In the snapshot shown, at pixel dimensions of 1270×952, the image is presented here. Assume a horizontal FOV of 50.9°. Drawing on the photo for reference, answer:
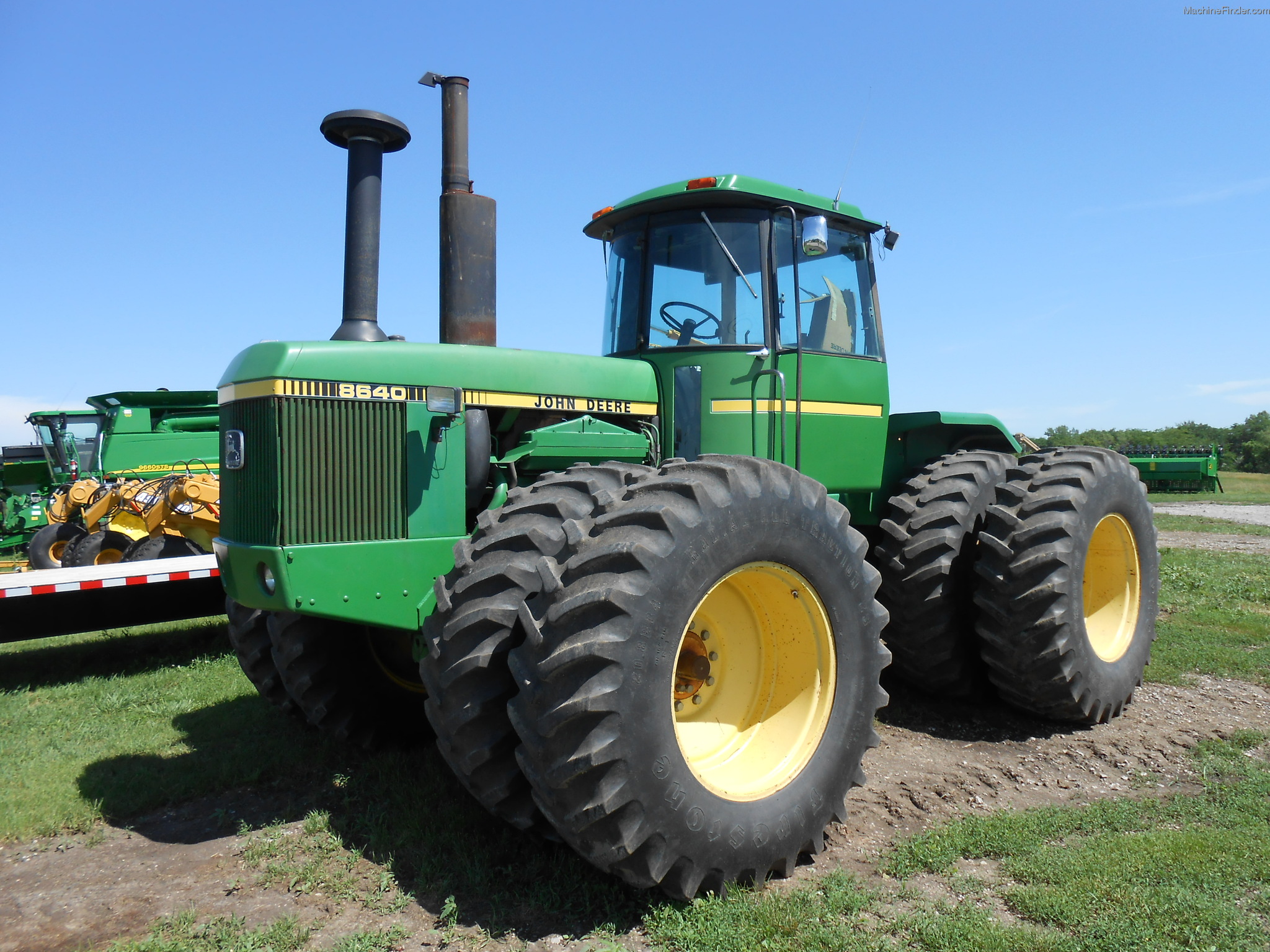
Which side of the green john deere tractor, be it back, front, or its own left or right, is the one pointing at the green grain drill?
back

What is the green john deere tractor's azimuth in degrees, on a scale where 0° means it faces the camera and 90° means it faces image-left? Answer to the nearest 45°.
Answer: approximately 45°

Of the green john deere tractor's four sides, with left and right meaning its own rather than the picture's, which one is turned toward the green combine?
right

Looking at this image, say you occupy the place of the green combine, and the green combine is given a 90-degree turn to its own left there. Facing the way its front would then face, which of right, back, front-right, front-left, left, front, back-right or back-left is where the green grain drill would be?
left

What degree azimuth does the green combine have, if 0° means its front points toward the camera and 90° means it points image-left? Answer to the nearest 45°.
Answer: approximately 90°

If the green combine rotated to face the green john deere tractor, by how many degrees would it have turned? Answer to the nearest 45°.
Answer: approximately 90° to its left

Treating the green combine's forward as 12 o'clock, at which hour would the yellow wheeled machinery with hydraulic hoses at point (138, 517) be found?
The yellow wheeled machinery with hydraulic hoses is roughly at 9 o'clock from the green combine.

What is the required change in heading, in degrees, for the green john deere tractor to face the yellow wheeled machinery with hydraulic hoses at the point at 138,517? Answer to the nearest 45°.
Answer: approximately 90° to its right

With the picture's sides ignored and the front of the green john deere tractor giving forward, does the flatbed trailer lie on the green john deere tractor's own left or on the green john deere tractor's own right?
on the green john deere tractor's own right
